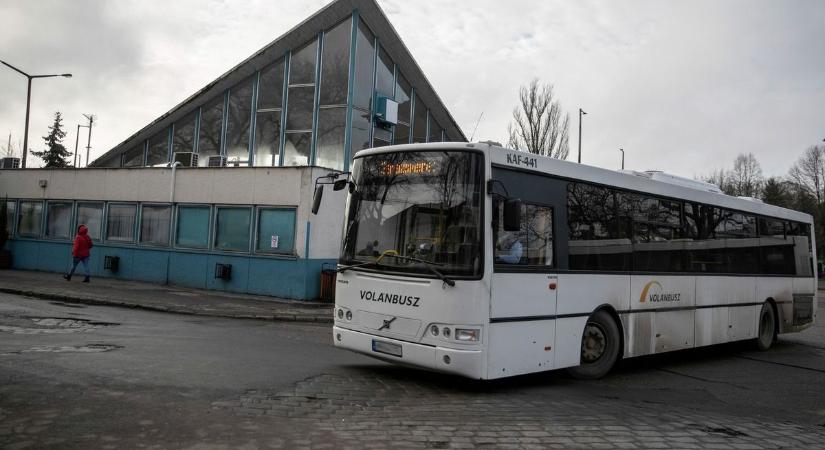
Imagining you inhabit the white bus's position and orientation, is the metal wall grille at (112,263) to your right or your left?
on your right

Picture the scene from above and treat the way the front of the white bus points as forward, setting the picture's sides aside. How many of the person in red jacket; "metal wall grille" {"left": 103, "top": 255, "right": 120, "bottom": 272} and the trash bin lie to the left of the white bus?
0

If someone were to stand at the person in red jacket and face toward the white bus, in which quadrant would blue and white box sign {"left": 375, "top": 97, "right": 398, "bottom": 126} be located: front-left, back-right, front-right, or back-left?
front-left

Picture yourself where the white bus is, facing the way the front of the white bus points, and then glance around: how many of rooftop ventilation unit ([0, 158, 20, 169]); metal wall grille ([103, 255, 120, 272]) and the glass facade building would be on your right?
3

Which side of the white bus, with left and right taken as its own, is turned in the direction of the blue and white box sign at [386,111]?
right

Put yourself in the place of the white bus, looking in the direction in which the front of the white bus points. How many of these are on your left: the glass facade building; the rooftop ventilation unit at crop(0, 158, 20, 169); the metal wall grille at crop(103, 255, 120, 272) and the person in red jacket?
0

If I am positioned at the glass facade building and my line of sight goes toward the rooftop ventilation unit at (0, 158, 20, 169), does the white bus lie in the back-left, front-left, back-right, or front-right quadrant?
back-left

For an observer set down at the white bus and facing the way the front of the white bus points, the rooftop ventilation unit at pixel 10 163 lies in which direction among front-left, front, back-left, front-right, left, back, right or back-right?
right

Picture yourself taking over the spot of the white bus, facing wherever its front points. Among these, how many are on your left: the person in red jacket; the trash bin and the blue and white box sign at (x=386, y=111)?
0

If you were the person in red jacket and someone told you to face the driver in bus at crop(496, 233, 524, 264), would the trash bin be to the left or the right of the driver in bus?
left

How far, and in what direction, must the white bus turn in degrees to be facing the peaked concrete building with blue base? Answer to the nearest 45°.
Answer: approximately 90° to its right

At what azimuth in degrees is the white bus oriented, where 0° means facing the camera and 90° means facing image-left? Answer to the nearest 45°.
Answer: approximately 45°

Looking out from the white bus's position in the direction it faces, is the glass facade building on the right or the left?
on its right

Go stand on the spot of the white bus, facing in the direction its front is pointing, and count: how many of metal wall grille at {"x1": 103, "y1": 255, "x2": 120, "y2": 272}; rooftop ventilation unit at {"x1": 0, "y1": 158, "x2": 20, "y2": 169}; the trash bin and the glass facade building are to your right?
4

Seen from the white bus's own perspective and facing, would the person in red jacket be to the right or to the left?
on its right

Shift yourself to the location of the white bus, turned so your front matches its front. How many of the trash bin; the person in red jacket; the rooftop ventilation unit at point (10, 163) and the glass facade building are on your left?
0
